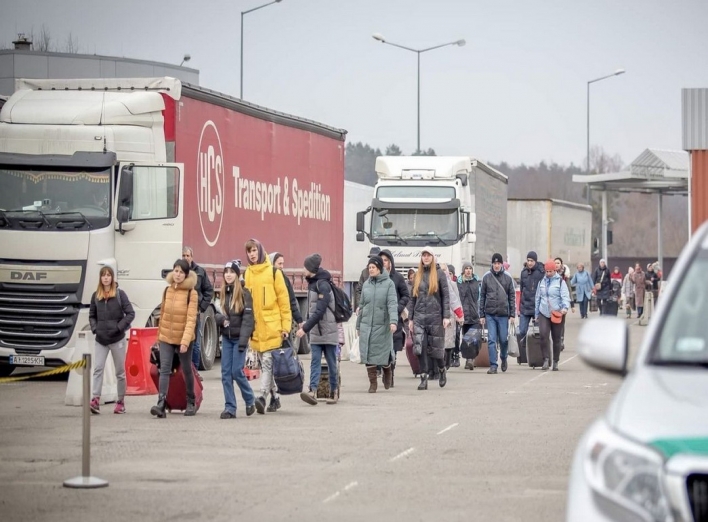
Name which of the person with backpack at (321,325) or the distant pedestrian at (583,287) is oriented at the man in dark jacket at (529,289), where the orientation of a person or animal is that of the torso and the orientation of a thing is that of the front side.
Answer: the distant pedestrian

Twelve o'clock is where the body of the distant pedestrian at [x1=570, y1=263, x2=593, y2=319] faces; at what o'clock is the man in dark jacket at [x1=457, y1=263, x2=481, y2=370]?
The man in dark jacket is roughly at 12 o'clock from the distant pedestrian.

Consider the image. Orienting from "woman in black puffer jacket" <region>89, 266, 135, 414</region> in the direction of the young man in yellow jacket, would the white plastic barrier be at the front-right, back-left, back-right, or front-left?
back-left

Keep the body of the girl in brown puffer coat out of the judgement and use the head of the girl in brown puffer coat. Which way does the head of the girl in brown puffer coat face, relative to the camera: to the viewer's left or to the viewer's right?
to the viewer's left

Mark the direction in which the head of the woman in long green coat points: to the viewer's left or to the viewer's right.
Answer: to the viewer's left

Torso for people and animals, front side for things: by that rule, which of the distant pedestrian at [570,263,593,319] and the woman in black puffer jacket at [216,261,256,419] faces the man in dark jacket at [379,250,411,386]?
the distant pedestrian

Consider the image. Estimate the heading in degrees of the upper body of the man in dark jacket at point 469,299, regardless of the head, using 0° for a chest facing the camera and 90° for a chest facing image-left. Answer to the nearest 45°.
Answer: approximately 0°

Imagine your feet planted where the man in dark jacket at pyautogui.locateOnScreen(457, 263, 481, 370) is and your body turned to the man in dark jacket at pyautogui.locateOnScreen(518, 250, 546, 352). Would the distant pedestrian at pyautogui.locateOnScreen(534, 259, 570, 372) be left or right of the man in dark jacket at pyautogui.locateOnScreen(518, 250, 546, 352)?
right
